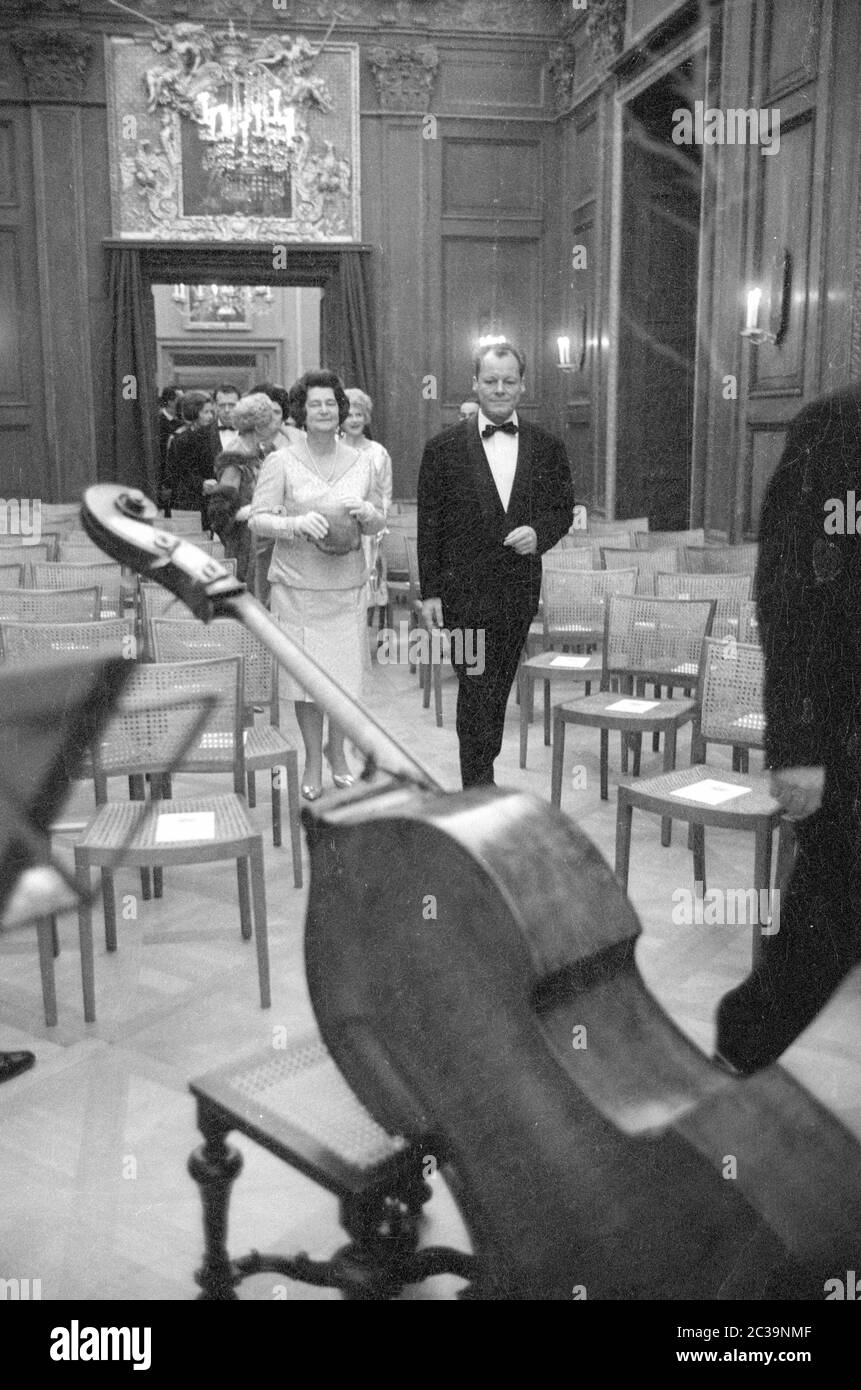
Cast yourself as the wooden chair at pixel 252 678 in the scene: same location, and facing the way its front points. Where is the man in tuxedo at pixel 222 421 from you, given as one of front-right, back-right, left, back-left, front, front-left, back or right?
back

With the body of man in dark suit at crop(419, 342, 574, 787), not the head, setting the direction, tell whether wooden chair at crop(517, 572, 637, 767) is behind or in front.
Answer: behind

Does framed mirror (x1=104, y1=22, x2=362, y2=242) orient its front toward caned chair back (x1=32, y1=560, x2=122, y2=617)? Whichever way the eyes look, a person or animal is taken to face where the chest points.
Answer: yes

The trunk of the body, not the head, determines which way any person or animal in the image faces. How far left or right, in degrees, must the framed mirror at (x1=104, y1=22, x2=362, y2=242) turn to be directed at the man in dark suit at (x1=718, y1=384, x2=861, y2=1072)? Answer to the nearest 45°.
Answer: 0° — it already faces them

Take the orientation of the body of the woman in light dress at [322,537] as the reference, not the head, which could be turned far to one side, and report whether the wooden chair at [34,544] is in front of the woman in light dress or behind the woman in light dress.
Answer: behind
